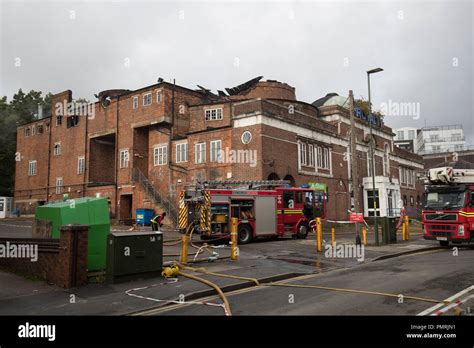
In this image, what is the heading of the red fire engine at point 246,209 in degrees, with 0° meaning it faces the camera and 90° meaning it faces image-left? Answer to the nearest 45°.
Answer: approximately 225°

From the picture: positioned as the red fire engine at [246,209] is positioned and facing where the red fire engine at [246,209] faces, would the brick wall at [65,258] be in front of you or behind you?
behind

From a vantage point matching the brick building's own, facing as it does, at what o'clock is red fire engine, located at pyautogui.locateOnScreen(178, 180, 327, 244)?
The red fire engine is roughly at 1 o'clock from the brick building.

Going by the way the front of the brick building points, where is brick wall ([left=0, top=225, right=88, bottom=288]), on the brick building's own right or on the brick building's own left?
on the brick building's own right

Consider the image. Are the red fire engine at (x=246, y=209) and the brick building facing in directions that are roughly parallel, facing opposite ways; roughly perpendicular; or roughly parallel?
roughly perpendicular

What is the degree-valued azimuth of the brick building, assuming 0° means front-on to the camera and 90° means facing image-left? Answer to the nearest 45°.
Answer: approximately 315°

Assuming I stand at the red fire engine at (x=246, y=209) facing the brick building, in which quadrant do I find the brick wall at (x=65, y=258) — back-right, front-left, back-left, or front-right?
back-left
